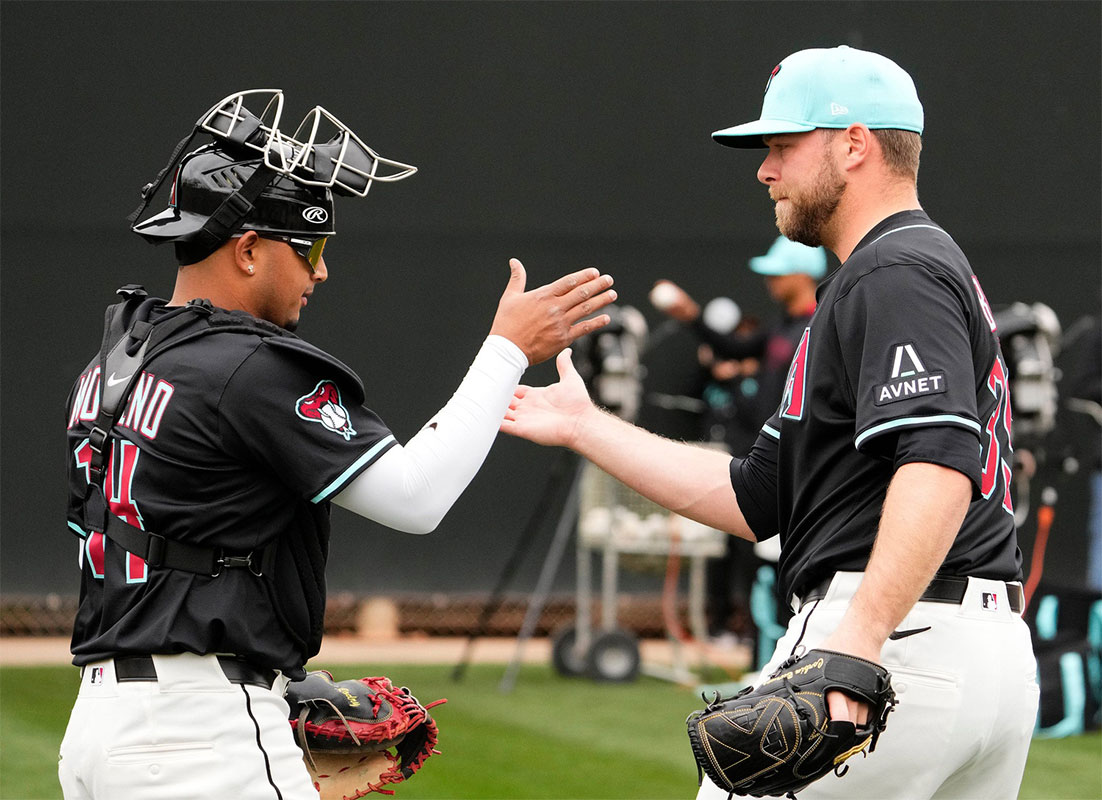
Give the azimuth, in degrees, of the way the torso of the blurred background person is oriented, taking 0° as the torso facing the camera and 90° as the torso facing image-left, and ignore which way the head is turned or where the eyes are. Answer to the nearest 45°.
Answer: approximately 45°

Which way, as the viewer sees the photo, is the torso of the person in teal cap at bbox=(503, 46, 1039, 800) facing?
to the viewer's left

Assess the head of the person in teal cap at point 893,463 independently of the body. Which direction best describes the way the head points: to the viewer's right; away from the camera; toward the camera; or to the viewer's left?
to the viewer's left

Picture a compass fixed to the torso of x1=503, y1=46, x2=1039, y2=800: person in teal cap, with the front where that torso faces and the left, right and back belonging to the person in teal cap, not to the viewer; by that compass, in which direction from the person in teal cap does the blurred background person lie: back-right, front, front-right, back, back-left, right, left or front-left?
right

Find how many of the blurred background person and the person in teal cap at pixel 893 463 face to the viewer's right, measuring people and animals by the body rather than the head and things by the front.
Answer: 0

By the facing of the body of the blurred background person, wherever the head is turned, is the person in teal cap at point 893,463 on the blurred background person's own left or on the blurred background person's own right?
on the blurred background person's own left
